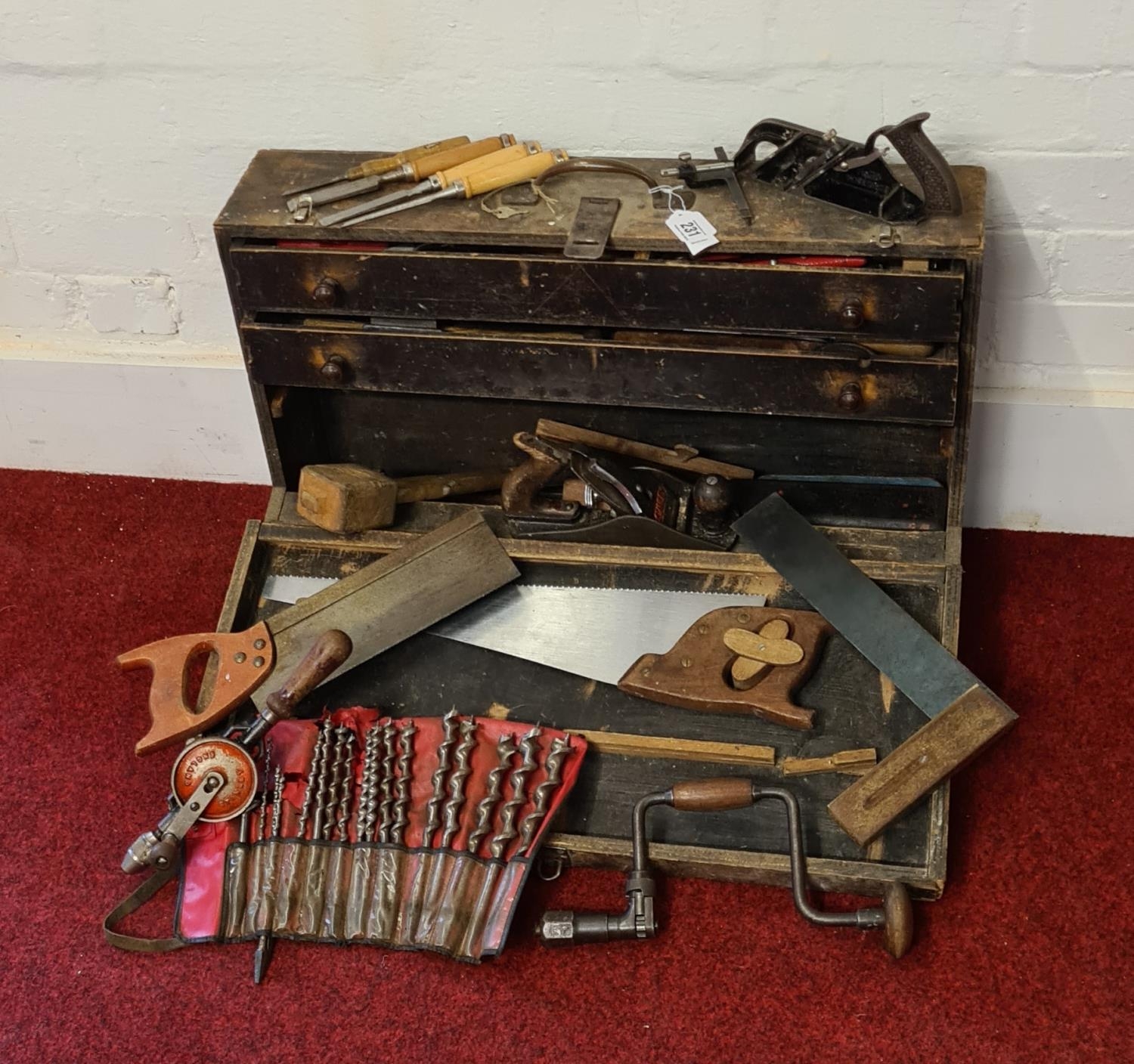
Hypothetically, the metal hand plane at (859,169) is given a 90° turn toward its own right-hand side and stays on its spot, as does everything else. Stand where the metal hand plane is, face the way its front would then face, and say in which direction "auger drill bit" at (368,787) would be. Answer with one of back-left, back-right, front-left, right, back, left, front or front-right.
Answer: back-left

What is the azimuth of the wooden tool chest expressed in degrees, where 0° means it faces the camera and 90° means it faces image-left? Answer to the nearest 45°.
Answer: approximately 0°

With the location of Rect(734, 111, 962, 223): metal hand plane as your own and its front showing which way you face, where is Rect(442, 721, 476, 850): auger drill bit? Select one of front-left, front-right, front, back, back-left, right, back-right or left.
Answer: front-left

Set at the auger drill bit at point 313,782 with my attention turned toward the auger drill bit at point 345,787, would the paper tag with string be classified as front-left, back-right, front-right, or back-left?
front-left

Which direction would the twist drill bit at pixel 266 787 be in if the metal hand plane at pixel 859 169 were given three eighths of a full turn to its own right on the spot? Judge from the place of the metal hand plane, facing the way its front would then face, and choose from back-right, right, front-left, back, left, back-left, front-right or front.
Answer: back

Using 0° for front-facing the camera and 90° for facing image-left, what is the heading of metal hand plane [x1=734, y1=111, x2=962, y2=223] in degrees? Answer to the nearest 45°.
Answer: approximately 90°

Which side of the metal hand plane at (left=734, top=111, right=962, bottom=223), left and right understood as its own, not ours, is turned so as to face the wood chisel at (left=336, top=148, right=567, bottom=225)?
front

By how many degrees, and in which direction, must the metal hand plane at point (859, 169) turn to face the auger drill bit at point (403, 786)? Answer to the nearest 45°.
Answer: approximately 45° to its left
